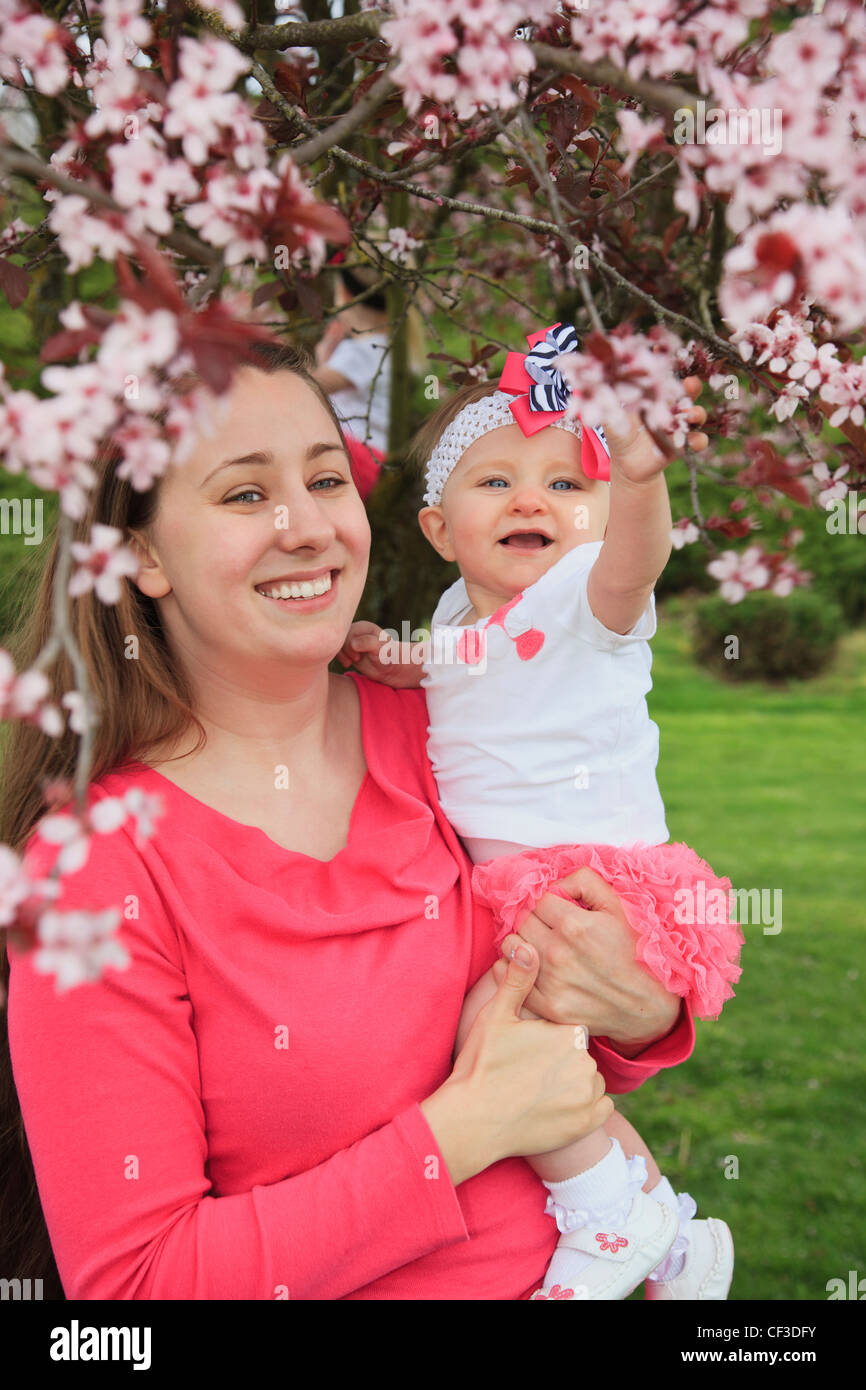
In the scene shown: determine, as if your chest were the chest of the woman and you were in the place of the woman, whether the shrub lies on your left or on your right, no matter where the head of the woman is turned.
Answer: on your left

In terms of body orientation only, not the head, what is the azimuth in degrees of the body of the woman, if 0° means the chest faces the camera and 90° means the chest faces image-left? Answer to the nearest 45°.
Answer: approximately 315°
